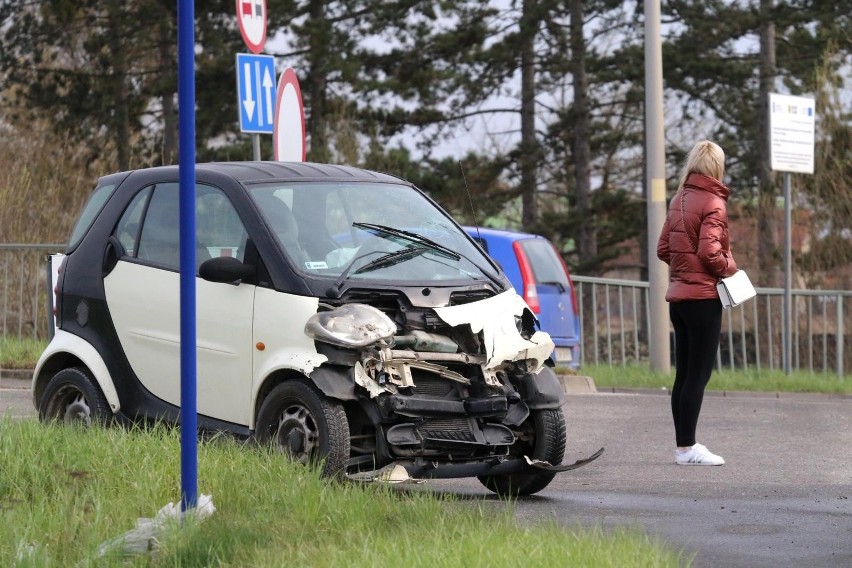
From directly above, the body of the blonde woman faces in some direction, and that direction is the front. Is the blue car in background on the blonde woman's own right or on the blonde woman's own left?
on the blonde woman's own left

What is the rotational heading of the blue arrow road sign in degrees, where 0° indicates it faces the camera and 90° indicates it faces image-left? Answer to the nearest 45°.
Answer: approximately 315°

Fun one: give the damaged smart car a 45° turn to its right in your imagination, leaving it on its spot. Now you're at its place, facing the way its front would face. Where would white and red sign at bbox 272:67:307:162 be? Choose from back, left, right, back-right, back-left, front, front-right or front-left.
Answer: back

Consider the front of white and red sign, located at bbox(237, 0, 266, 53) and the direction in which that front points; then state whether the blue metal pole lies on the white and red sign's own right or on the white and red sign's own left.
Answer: on the white and red sign's own right

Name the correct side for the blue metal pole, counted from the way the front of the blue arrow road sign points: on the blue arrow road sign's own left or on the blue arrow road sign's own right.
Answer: on the blue arrow road sign's own right

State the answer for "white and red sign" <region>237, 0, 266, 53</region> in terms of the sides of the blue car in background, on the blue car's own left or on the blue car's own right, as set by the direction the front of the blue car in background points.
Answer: on the blue car's own left

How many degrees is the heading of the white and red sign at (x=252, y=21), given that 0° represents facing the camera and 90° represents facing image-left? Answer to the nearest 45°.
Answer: approximately 315°
